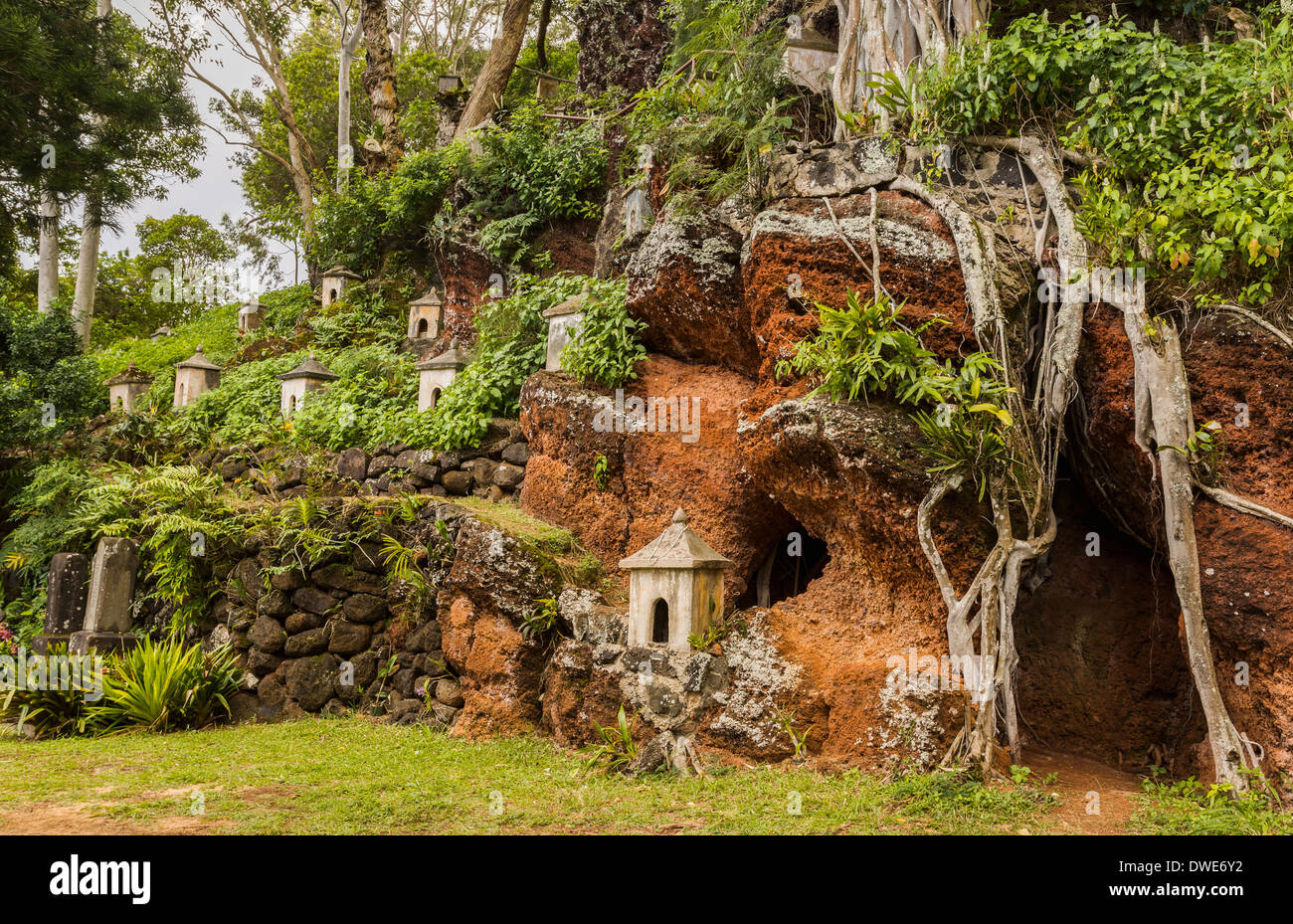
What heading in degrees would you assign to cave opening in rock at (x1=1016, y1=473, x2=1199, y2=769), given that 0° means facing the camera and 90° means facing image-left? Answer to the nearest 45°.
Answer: approximately 0°

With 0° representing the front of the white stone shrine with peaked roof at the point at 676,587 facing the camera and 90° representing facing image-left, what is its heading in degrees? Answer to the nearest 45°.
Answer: approximately 45°

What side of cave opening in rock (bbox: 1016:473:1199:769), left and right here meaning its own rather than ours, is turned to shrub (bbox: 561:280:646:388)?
right

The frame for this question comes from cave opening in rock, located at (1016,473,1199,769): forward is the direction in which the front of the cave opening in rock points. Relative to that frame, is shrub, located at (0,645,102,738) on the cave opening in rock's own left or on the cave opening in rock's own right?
on the cave opening in rock's own right

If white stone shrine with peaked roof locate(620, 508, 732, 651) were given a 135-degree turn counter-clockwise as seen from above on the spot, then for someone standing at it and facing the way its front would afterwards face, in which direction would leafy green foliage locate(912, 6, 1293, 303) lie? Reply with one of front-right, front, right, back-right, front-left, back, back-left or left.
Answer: front

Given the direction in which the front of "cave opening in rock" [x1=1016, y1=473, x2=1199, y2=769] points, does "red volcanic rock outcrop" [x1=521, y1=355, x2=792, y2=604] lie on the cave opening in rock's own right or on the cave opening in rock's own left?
on the cave opening in rock's own right

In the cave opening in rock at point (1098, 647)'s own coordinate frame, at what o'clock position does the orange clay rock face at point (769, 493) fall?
The orange clay rock face is roughly at 2 o'clock from the cave opening in rock.
